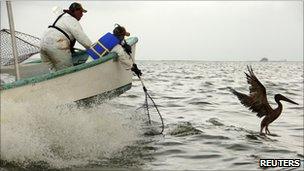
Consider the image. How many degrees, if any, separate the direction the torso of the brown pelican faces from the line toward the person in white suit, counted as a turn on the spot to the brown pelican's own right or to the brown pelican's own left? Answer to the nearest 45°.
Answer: approximately 180°

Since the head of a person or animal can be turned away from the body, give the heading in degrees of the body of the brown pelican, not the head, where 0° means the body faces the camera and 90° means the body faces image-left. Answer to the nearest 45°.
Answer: approximately 270°

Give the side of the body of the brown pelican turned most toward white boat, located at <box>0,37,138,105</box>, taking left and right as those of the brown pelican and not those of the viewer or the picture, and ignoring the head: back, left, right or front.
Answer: back

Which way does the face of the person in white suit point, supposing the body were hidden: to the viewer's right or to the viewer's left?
to the viewer's right

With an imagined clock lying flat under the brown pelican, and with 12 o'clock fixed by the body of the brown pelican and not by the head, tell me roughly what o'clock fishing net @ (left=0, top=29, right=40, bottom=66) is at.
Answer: The fishing net is roughly at 6 o'clock from the brown pelican.

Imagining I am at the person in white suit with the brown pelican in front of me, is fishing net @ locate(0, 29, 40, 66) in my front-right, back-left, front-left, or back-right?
back-left
